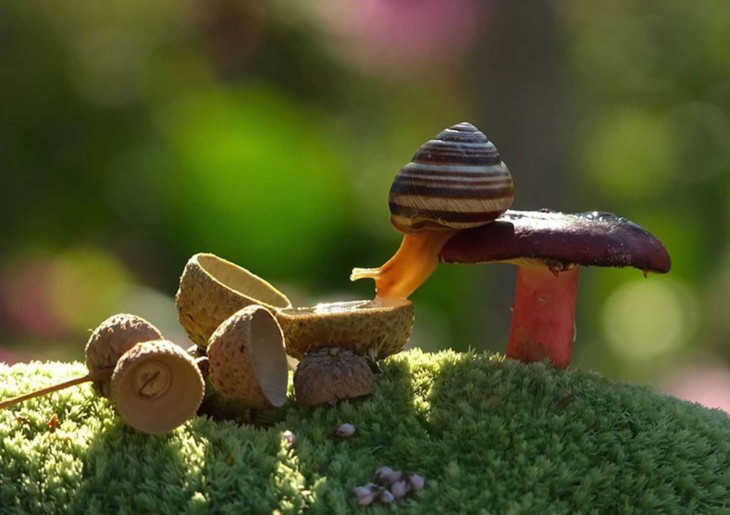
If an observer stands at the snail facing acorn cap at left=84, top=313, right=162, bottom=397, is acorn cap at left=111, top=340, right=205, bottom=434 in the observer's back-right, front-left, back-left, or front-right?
front-left

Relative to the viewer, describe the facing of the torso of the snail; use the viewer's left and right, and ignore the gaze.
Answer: facing to the left of the viewer

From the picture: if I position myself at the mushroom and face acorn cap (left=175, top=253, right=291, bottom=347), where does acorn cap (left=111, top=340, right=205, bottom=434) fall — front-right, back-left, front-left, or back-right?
front-left

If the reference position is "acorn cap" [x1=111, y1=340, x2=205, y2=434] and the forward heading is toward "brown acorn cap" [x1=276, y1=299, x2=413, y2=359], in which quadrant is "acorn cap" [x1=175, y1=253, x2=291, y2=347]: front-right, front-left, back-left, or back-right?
front-left

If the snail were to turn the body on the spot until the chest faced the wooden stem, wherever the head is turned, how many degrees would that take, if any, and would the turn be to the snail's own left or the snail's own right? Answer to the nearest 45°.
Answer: approximately 45° to the snail's own left
